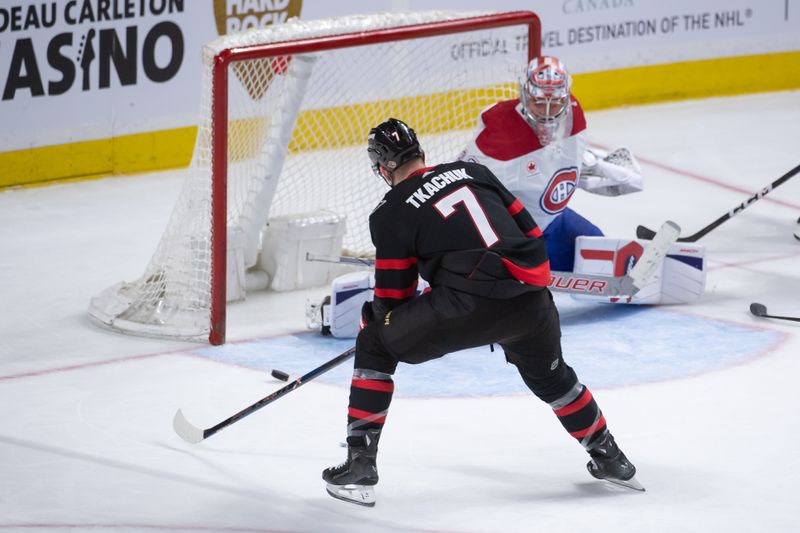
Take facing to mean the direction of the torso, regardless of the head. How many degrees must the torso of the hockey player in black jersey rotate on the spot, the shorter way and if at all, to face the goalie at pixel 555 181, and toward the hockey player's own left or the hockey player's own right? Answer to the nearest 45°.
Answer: approximately 45° to the hockey player's own right

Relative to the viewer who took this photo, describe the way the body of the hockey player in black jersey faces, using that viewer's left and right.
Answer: facing away from the viewer and to the left of the viewer

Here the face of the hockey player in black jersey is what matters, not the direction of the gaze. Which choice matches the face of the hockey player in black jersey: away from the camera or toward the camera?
away from the camera

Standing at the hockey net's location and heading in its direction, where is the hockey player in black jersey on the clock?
The hockey player in black jersey is roughly at 1 o'clock from the hockey net.

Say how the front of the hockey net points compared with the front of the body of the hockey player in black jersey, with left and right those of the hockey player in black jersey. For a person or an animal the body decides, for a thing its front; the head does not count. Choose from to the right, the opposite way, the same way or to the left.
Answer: the opposite way

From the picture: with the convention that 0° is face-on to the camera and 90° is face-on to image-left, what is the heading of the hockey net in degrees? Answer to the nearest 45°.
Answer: approximately 315°
